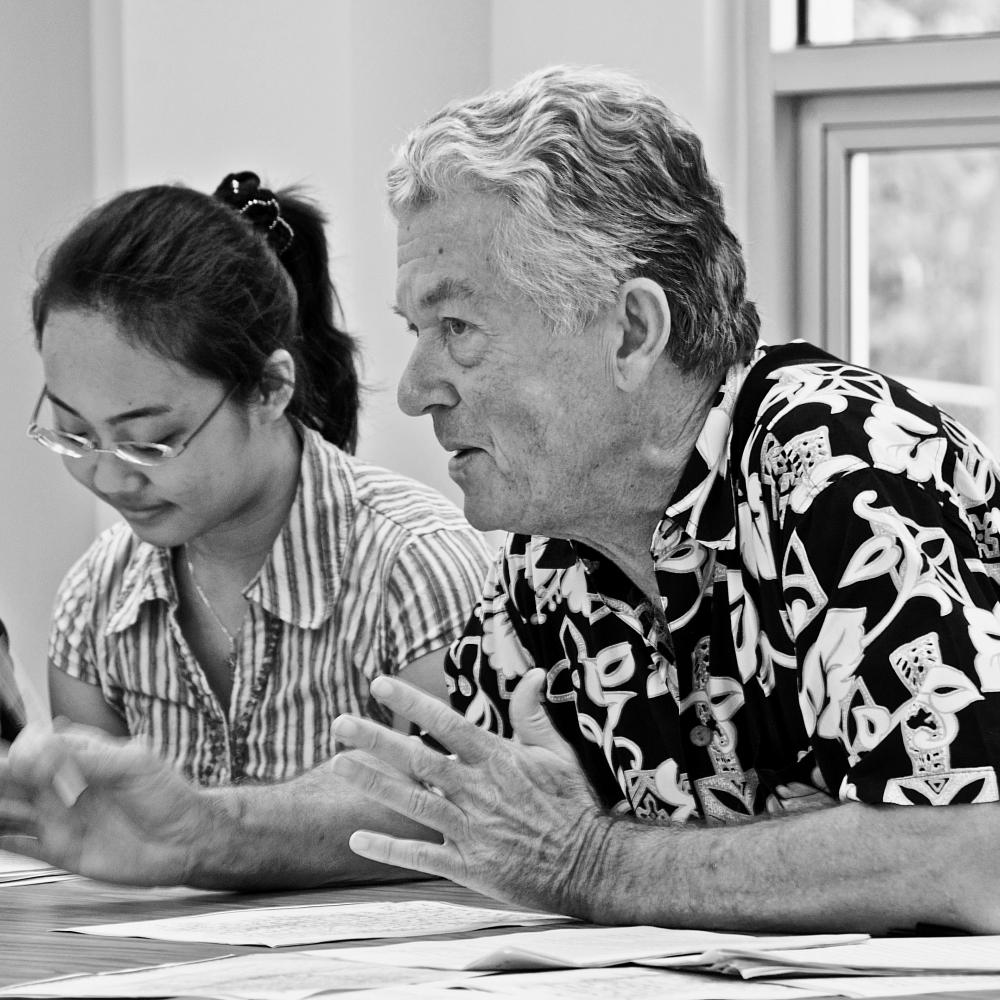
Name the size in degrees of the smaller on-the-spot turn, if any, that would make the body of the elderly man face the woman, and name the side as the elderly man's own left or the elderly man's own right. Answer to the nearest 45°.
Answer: approximately 90° to the elderly man's own right

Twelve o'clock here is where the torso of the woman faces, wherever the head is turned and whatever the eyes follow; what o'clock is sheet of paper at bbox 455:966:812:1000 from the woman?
The sheet of paper is roughly at 10 o'clock from the woman.

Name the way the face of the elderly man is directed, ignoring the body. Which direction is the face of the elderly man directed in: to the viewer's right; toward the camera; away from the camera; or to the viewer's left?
to the viewer's left

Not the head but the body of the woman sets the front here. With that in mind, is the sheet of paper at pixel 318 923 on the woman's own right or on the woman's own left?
on the woman's own left

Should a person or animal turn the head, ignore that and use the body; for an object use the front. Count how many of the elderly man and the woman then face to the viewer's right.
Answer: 0

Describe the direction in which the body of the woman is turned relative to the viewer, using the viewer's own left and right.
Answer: facing the viewer and to the left of the viewer

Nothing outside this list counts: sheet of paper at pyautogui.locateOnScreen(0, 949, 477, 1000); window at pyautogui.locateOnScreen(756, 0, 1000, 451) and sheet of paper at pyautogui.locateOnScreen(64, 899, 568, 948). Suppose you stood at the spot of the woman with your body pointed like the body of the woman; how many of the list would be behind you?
1

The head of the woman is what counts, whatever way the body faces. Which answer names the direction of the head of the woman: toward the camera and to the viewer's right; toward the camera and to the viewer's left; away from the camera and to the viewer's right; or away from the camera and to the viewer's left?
toward the camera and to the viewer's left

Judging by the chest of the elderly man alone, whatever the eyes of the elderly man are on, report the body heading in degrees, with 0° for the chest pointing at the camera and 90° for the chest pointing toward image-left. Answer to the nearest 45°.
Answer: approximately 45°

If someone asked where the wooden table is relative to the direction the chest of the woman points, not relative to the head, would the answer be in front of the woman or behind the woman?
in front

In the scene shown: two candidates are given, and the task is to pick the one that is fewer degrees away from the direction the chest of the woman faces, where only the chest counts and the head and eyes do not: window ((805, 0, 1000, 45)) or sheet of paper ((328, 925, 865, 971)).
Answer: the sheet of paper
